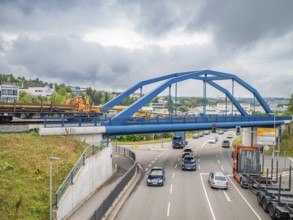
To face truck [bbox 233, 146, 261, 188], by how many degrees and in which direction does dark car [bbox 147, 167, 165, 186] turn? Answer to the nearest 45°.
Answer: approximately 90° to its left

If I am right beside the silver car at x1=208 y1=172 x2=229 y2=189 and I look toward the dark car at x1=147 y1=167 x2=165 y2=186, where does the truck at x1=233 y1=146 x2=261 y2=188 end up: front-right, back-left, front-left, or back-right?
back-right

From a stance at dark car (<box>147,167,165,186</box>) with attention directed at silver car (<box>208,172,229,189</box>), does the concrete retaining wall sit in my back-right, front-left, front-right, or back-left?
back-right

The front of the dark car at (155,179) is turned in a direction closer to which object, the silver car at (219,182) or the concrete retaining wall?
the concrete retaining wall

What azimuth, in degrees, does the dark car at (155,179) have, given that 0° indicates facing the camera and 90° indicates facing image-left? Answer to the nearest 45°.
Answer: approximately 0°

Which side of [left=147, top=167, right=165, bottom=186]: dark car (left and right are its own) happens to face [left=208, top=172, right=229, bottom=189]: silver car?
left

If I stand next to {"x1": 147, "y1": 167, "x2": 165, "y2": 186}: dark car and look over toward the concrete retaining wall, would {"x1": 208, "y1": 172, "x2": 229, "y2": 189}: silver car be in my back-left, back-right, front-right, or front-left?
back-left

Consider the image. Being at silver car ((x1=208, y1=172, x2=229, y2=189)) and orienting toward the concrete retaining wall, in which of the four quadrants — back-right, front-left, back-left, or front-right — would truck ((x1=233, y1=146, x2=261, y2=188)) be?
back-right

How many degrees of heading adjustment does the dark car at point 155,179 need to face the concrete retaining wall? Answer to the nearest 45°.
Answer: approximately 45° to its right
